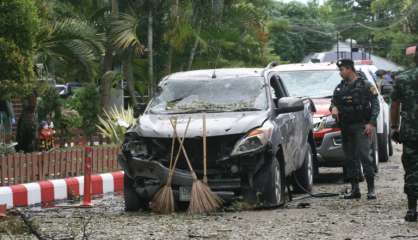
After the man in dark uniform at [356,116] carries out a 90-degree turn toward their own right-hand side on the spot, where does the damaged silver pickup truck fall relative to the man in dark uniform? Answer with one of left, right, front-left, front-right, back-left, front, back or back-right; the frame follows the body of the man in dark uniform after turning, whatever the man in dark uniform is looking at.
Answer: left

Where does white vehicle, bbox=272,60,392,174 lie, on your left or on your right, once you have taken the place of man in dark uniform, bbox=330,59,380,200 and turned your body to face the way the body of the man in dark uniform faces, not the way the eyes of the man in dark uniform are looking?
on your right

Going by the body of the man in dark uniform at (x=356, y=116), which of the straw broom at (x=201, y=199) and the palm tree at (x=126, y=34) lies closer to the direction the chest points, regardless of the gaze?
the straw broom

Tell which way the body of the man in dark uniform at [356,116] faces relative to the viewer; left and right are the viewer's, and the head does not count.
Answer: facing the viewer and to the left of the viewer

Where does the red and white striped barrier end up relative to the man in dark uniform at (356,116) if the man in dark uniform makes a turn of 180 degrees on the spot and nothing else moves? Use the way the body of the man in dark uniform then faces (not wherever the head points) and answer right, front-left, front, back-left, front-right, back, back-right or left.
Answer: back-left

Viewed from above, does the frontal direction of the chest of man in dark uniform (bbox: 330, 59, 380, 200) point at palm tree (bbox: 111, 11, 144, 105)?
no

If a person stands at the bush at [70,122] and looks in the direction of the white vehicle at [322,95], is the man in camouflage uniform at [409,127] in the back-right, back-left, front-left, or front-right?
front-right

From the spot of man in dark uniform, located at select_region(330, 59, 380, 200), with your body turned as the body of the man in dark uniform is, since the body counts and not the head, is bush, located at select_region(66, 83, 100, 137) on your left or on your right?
on your right
